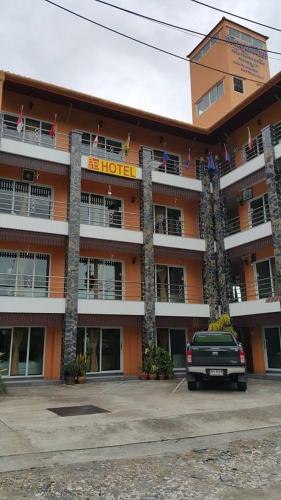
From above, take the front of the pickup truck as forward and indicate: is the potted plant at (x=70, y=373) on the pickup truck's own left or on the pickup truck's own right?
on the pickup truck's own left

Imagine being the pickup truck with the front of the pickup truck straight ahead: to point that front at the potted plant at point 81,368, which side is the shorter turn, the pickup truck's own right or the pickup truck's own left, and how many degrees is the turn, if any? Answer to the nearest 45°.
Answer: approximately 45° to the pickup truck's own left

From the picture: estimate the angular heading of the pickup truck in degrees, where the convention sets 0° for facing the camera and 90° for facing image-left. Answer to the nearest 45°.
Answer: approximately 180°
